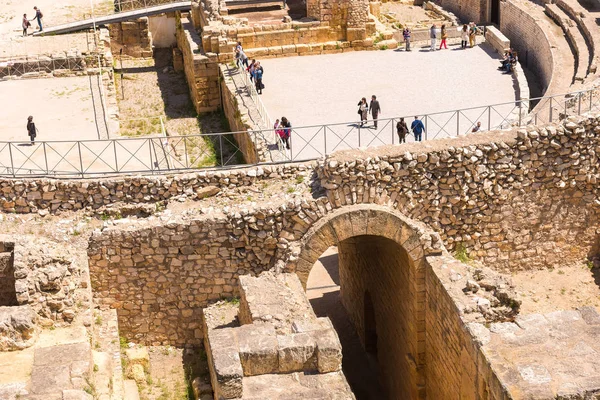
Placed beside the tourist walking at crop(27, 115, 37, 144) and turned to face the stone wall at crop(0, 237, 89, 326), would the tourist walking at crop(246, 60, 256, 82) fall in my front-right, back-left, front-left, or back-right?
back-left

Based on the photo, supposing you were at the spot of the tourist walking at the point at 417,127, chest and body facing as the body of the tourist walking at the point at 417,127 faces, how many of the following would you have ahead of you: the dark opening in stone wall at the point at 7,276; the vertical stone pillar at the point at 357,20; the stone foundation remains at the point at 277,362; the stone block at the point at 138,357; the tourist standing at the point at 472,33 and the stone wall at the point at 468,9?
3
